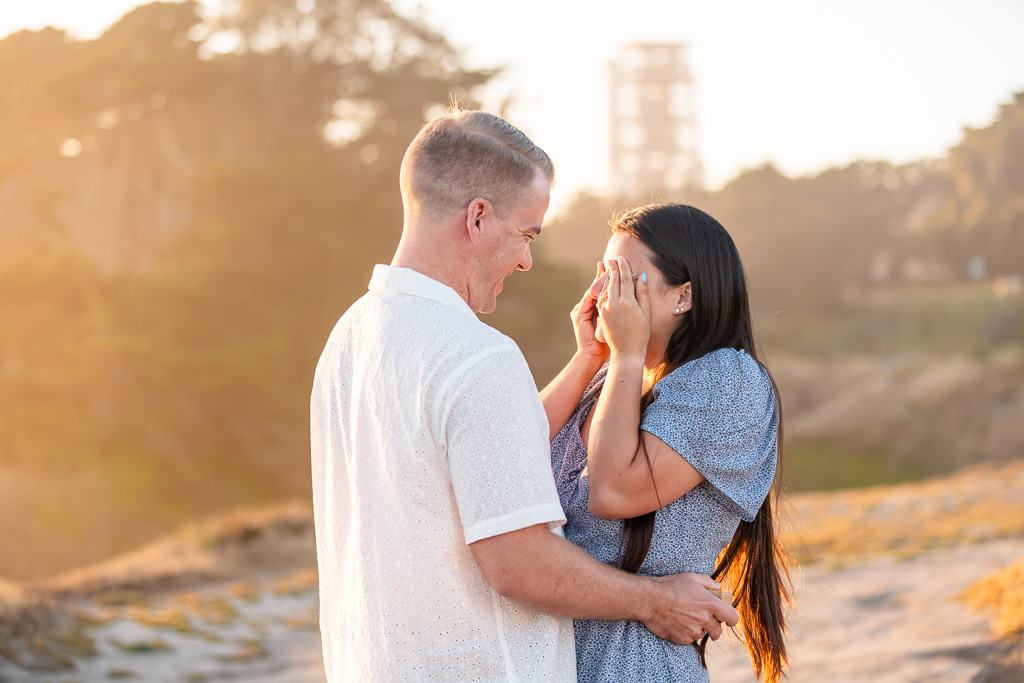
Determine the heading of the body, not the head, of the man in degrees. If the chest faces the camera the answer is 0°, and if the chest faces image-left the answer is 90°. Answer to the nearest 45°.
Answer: approximately 225°
